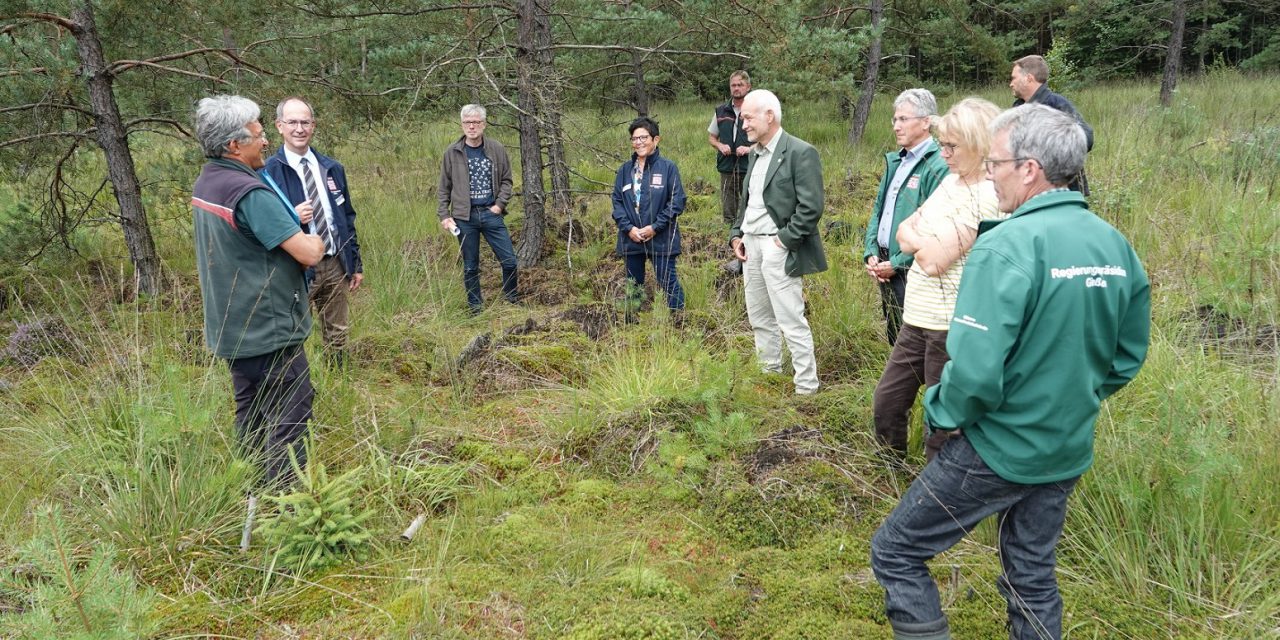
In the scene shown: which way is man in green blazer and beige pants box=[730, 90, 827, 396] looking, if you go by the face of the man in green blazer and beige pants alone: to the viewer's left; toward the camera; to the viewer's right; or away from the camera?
to the viewer's left

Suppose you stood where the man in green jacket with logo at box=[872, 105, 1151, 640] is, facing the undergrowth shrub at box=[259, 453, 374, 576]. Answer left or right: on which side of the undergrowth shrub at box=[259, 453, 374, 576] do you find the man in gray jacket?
right

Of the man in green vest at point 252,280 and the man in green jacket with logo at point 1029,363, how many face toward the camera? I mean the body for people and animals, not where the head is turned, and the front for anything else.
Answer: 0

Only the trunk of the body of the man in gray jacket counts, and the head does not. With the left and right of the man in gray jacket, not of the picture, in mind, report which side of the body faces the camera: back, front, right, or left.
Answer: front

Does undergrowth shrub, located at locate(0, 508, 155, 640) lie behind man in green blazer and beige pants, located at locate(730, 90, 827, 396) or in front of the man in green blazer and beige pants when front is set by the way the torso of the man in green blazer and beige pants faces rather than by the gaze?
in front

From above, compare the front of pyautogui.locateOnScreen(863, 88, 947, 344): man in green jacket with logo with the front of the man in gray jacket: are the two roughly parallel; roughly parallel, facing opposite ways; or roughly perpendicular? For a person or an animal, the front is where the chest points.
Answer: roughly perpendicular

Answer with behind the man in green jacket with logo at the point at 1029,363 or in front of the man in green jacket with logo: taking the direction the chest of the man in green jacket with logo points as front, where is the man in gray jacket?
in front

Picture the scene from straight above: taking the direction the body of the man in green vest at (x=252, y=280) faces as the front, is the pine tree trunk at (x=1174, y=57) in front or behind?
in front

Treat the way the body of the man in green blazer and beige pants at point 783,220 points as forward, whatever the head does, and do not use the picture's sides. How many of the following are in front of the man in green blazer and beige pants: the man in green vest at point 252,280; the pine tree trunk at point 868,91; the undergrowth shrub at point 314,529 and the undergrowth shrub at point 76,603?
3

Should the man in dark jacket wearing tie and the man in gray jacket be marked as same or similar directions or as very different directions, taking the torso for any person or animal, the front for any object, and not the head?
same or similar directions

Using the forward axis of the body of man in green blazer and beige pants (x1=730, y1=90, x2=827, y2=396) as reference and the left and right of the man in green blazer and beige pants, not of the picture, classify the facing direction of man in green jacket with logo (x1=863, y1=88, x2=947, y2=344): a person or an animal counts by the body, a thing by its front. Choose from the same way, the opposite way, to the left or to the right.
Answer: the same way

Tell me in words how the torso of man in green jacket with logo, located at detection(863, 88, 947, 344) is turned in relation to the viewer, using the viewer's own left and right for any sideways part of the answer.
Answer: facing the viewer and to the left of the viewer

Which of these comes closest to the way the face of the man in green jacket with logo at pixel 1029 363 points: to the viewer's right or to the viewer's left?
to the viewer's left

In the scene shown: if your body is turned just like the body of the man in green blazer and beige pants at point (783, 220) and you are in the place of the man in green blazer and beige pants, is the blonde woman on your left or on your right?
on your left

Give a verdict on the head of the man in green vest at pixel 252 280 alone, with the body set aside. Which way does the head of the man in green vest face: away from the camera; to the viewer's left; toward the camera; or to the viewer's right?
to the viewer's right

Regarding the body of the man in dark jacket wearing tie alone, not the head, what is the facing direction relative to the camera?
toward the camera

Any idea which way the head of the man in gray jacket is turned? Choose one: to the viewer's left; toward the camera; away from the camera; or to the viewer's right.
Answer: toward the camera
